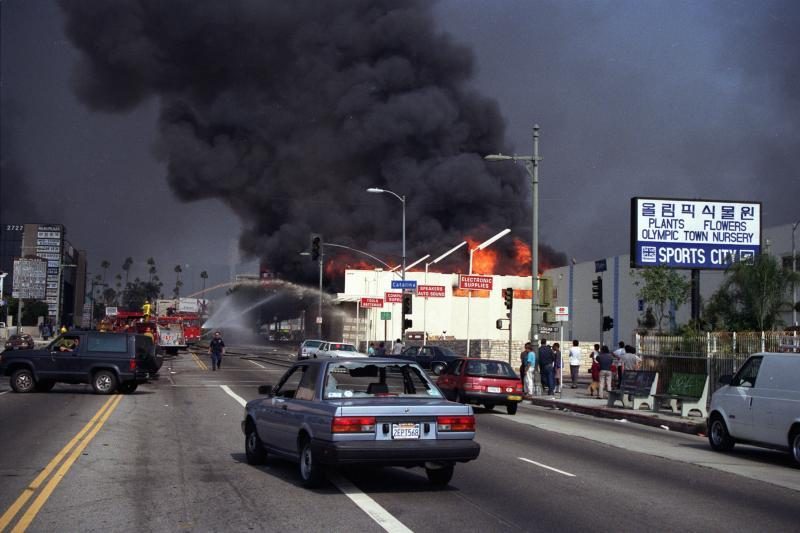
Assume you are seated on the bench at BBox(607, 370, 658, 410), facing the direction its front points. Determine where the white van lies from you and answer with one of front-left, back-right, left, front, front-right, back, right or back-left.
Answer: front-left

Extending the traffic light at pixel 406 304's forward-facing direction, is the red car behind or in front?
in front

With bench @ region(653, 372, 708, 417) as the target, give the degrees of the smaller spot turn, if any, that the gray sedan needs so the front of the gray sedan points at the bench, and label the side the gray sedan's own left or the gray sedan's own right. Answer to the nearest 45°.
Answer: approximately 90° to the gray sedan's own right

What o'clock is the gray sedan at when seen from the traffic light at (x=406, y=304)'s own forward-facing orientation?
The gray sedan is roughly at 12 o'clock from the traffic light.

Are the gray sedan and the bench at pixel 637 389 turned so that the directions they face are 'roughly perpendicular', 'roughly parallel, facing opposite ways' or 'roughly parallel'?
roughly perpendicular

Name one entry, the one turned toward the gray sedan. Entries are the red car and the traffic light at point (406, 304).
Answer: the traffic light

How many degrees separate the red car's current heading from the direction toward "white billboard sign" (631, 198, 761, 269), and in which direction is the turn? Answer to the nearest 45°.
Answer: approximately 90° to its right

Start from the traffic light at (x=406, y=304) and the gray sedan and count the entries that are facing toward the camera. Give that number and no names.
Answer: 1

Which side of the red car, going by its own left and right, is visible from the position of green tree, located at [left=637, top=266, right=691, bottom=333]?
right

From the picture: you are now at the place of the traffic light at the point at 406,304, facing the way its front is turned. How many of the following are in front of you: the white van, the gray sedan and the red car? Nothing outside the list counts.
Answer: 3

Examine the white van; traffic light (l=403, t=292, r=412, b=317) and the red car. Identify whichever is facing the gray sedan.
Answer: the traffic light

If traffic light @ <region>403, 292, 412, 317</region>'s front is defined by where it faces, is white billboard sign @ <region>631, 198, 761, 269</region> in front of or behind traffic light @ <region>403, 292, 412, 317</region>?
in front
